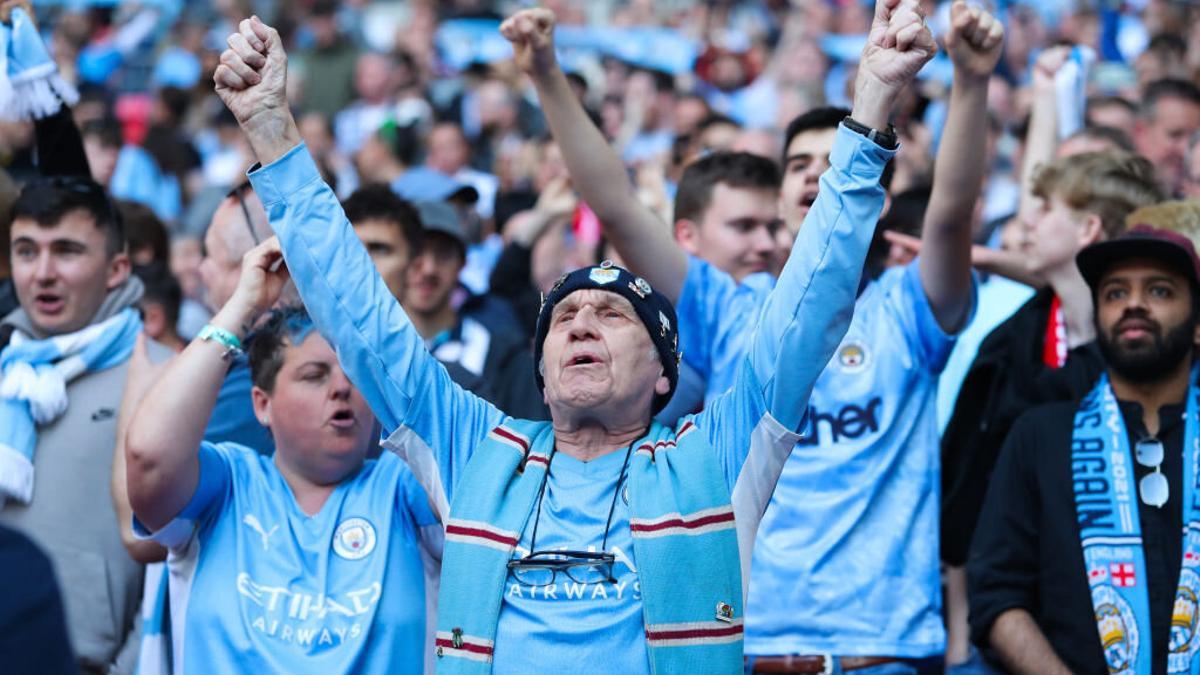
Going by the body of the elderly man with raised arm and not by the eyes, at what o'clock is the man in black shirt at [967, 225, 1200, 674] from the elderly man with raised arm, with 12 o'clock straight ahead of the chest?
The man in black shirt is roughly at 8 o'clock from the elderly man with raised arm.

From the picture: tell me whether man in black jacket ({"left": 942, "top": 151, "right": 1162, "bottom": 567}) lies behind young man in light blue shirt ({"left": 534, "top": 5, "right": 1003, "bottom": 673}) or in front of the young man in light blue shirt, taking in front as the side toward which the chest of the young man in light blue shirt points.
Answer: behind

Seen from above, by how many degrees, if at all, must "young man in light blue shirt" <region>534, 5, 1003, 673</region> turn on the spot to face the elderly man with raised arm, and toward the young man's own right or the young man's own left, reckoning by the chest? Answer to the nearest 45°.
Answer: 0° — they already face them

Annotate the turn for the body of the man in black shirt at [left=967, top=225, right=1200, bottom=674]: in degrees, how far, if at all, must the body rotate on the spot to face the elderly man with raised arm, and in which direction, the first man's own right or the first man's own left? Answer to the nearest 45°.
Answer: approximately 45° to the first man's own right

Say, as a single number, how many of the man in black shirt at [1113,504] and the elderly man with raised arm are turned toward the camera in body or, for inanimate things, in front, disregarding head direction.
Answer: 2

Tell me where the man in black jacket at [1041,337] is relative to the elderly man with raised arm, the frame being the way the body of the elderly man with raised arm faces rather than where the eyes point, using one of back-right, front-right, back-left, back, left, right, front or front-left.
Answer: back-left

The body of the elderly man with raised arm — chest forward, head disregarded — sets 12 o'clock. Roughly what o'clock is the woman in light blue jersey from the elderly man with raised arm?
The woman in light blue jersey is roughly at 4 o'clock from the elderly man with raised arm.
